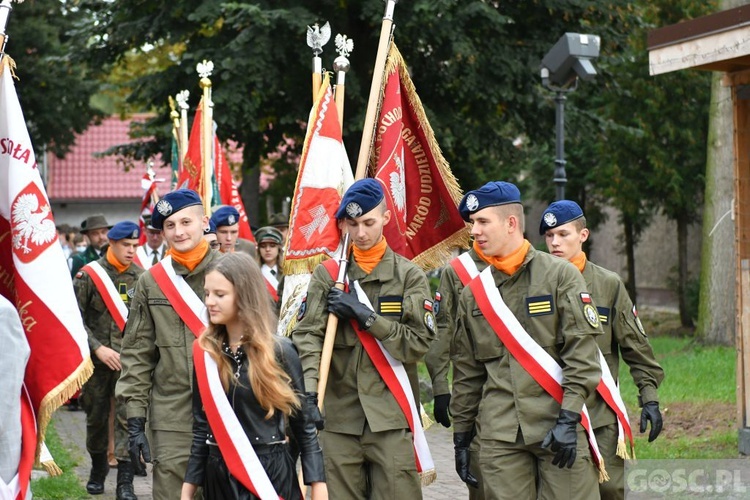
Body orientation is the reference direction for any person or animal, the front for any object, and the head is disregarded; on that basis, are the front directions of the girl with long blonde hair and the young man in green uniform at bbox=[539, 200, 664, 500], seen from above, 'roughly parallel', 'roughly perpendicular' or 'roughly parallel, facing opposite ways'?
roughly parallel

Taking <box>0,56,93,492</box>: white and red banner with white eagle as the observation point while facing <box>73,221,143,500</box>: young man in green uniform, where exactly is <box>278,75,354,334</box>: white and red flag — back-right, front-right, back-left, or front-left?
front-right

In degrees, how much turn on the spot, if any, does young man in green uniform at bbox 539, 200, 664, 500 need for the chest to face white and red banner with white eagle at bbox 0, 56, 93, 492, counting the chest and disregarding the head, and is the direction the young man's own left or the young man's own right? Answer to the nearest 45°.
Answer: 0° — they already face it

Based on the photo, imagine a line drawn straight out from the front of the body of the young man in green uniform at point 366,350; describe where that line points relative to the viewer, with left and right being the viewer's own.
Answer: facing the viewer

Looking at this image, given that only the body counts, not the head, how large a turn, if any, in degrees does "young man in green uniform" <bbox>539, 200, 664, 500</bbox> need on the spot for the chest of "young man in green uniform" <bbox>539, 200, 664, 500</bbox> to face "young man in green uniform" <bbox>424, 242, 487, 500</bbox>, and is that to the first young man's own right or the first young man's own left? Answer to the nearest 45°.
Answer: approximately 45° to the first young man's own right

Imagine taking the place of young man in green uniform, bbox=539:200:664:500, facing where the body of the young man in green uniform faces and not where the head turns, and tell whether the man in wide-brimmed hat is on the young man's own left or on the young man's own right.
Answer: on the young man's own right

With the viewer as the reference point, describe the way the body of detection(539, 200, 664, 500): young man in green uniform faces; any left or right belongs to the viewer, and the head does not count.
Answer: facing the viewer and to the left of the viewer

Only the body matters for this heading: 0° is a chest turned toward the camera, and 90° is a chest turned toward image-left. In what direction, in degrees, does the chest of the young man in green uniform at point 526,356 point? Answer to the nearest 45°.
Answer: approximately 45°

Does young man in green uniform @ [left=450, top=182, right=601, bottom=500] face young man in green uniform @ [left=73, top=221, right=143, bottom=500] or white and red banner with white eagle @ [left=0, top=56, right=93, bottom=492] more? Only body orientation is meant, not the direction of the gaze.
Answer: the white and red banner with white eagle

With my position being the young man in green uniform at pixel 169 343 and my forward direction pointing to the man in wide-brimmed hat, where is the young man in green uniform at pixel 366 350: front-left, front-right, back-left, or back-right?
back-right

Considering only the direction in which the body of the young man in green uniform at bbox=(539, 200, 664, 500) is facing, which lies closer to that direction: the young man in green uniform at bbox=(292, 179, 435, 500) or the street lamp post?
the young man in green uniform

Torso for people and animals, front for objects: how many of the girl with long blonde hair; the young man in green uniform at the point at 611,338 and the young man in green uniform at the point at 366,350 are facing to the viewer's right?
0

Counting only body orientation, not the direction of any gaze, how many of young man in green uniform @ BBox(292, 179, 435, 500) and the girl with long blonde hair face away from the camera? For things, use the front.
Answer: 0
